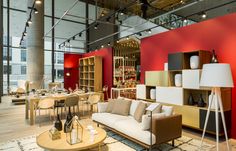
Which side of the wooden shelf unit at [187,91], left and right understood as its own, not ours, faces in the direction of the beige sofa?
front

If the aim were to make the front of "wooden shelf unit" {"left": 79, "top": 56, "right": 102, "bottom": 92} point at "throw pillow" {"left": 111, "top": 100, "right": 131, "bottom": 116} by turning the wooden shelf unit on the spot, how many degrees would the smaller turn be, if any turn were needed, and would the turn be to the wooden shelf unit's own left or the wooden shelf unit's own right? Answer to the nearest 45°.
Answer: approximately 45° to the wooden shelf unit's own left

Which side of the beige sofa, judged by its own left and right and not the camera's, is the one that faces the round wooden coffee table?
front

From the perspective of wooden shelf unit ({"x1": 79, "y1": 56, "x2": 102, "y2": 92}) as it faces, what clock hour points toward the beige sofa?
The beige sofa is roughly at 10 o'clock from the wooden shelf unit.

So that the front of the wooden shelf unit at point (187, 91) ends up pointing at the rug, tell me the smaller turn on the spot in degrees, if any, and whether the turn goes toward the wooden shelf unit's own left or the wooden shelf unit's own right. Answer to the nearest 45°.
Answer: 0° — it already faces it

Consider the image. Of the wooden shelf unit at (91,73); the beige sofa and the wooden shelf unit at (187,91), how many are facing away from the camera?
0

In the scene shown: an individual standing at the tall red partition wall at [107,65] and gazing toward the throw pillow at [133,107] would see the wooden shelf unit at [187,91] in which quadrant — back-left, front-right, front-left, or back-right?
front-left

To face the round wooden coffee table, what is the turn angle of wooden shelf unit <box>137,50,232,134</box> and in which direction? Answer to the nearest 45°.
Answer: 0° — it already faces it

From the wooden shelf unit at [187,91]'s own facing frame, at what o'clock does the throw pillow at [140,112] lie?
The throw pillow is roughly at 12 o'clock from the wooden shelf unit.

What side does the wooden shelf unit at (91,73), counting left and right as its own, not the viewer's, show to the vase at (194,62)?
left

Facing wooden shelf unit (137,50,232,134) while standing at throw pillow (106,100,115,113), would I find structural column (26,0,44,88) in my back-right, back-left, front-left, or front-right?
back-left

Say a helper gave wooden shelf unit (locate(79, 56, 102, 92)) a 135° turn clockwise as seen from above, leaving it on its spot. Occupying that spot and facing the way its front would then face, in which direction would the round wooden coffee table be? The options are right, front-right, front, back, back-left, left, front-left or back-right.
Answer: back

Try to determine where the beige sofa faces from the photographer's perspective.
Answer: facing the viewer and to the left of the viewer
